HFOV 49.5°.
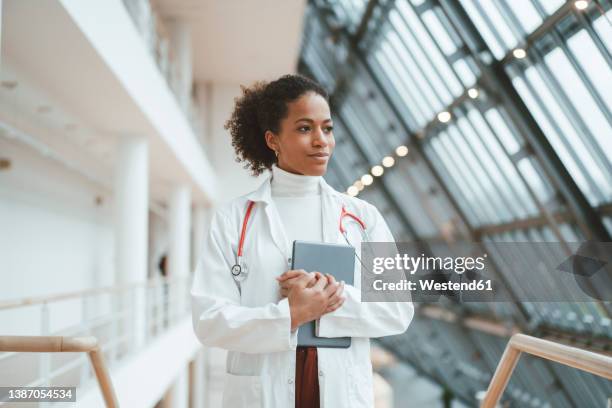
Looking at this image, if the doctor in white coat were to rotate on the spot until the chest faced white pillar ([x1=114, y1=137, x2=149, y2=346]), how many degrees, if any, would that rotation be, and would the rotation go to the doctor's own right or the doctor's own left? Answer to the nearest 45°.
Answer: approximately 180°

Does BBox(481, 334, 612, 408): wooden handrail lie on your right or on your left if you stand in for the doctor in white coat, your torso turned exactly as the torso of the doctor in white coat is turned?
on your left

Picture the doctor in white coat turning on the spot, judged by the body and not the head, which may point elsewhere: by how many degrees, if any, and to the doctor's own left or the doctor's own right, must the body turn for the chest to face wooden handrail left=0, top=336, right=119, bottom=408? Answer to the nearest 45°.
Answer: approximately 90° to the doctor's own right

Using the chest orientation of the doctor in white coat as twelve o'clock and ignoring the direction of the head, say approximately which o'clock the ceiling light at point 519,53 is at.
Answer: The ceiling light is roughly at 7 o'clock from the doctor in white coat.

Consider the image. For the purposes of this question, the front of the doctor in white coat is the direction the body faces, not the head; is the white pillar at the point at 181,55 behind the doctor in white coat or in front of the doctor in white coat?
behind

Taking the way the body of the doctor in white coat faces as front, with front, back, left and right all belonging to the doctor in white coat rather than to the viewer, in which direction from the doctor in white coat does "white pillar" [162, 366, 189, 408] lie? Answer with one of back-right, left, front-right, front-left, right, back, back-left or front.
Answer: back

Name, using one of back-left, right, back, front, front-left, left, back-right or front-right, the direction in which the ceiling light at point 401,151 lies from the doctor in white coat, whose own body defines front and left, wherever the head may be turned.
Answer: back

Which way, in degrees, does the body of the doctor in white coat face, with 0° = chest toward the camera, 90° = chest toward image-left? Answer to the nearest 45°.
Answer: approximately 0°

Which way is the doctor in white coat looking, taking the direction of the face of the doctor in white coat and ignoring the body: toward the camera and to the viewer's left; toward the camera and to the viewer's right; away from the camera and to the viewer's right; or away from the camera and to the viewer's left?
toward the camera and to the viewer's right

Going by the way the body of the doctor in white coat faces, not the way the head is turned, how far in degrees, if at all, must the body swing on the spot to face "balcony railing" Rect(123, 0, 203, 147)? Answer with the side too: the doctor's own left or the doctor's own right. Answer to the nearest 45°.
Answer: approximately 180°
